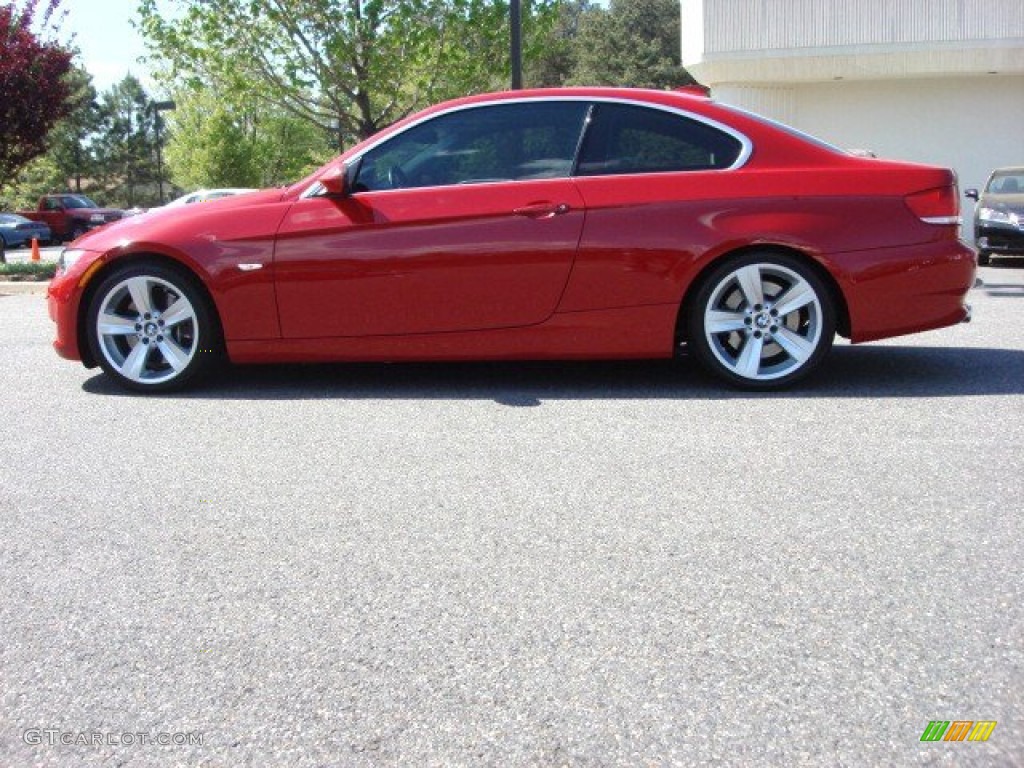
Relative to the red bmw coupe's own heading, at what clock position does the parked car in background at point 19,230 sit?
The parked car in background is roughly at 2 o'clock from the red bmw coupe.

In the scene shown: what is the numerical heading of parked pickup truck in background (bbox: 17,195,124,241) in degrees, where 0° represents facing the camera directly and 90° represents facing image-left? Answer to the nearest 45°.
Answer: approximately 270°

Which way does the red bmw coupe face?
to the viewer's left

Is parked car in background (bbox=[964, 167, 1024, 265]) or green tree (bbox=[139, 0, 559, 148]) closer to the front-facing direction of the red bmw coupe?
the green tree

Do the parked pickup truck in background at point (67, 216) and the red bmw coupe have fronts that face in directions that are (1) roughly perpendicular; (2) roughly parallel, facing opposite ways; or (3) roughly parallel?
roughly parallel, facing opposite ways

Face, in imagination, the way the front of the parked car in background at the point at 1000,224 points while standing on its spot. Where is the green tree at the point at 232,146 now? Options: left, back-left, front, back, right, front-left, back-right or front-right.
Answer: back-right

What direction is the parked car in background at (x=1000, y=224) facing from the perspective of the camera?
toward the camera

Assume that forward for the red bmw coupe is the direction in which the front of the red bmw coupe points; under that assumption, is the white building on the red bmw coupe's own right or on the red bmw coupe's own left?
on the red bmw coupe's own right

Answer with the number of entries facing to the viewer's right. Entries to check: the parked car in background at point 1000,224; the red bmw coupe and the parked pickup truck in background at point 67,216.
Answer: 1

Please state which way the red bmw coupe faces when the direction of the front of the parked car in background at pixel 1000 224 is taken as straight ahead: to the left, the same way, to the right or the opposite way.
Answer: to the right

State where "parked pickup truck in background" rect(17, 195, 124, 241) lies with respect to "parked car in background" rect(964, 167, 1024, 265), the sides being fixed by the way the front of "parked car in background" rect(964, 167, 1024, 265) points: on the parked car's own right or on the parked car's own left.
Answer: on the parked car's own right

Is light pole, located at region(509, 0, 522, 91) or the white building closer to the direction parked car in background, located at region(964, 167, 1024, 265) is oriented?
the light pole
